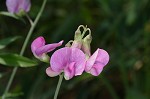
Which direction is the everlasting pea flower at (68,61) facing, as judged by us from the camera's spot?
facing the viewer

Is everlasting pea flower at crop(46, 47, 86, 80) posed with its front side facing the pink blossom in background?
no

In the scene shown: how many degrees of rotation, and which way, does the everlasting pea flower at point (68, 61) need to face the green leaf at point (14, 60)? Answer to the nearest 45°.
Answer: approximately 135° to its right
